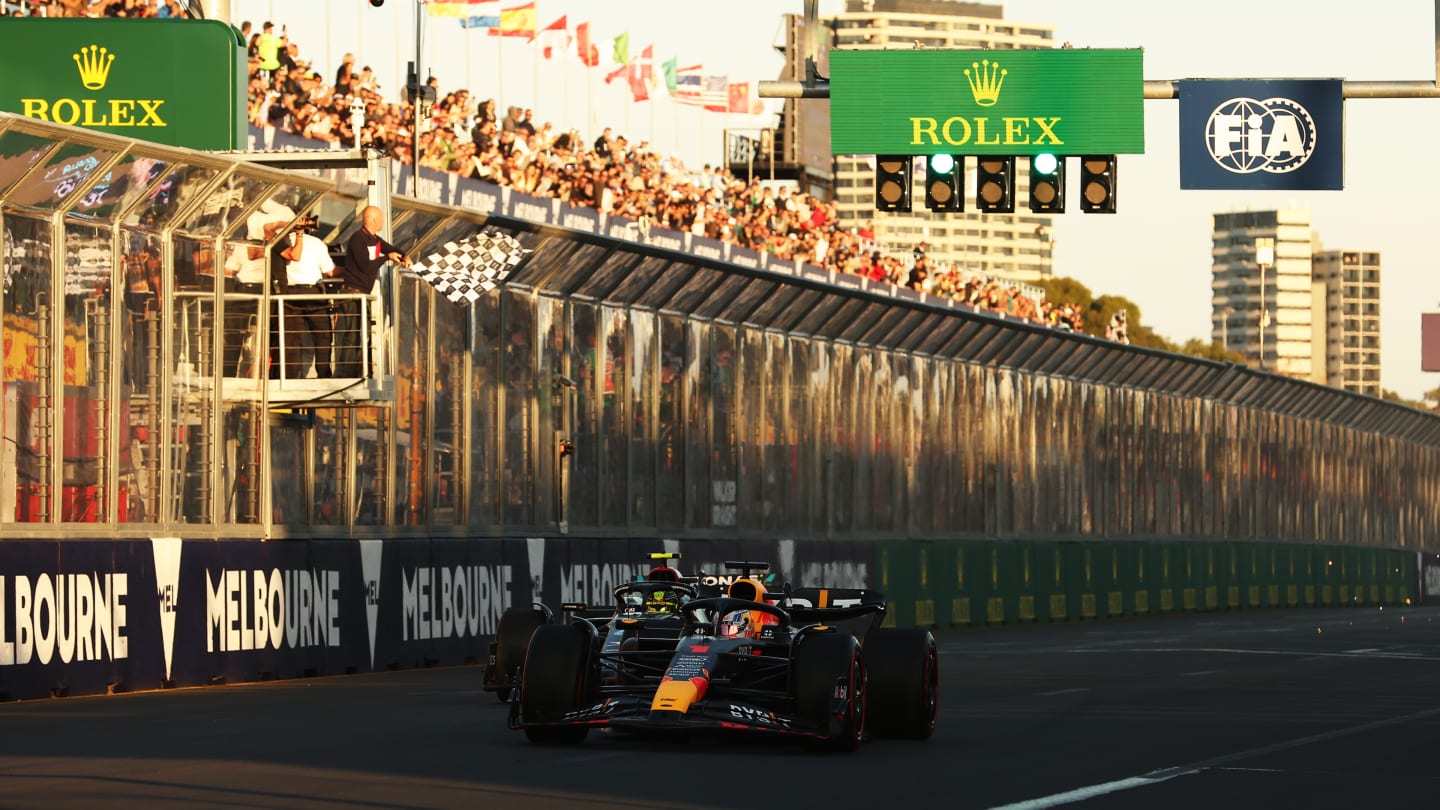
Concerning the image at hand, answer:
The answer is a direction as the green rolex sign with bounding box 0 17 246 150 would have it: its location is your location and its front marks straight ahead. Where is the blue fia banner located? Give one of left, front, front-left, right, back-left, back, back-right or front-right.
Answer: left

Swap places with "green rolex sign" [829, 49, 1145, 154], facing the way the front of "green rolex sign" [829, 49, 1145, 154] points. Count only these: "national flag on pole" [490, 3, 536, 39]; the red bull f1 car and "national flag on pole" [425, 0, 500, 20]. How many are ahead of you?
1

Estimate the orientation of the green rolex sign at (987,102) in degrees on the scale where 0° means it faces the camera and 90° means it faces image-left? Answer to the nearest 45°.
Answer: approximately 0°

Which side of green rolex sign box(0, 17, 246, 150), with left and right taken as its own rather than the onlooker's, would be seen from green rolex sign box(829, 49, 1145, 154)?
left

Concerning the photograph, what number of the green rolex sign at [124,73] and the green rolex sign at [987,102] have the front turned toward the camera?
2

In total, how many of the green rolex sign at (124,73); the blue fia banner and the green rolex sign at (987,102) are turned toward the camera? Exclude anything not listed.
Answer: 3

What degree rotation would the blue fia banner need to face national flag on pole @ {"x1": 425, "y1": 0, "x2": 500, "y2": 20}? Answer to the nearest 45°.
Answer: approximately 135° to its right

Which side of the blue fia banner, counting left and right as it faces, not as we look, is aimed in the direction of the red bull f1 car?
front

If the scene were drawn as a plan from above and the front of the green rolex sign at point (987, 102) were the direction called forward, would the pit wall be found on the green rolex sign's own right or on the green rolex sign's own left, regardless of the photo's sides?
on the green rolex sign's own right

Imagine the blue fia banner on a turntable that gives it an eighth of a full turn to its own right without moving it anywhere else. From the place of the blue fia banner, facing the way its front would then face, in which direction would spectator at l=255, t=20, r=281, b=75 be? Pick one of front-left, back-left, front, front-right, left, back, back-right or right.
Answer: front-right

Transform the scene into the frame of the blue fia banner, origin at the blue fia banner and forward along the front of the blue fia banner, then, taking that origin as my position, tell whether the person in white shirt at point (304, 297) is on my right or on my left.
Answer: on my right
